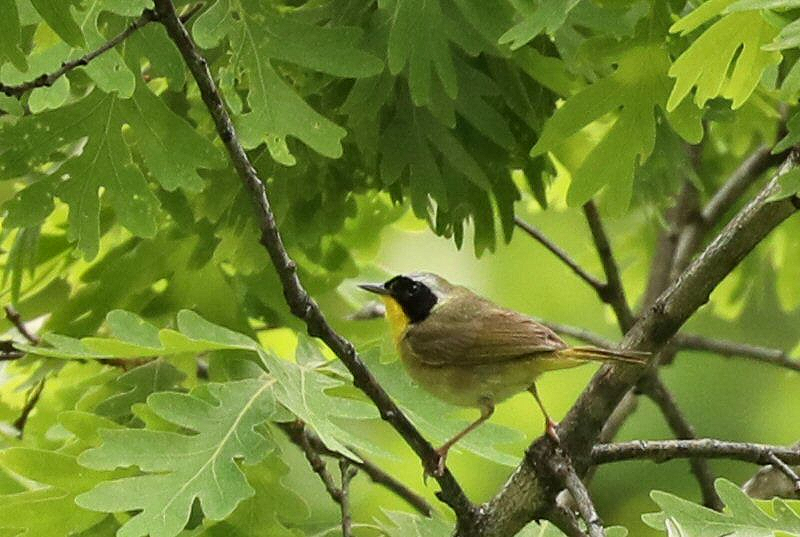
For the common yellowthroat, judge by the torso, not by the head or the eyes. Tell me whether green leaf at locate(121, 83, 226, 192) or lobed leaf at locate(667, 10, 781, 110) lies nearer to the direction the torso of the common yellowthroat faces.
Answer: the green leaf

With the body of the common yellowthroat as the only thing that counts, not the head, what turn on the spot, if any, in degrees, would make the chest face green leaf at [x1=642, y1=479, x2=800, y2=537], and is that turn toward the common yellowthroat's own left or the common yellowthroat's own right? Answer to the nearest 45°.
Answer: approximately 135° to the common yellowthroat's own left

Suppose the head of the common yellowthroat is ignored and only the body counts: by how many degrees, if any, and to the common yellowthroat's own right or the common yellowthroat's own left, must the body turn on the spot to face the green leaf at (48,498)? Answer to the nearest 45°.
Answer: approximately 45° to the common yellowthroat's own left

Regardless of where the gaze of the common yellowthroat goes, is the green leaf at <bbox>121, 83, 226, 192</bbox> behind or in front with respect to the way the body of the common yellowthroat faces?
in front

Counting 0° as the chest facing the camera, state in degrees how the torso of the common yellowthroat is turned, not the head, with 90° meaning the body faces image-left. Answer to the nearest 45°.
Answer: approximately 90°

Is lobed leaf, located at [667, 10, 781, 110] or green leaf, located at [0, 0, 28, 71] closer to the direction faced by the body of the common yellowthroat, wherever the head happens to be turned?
the green leaf

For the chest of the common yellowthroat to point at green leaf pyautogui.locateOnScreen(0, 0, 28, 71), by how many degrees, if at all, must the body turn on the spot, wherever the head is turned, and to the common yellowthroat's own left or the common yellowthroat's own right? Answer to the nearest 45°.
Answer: approximately 45° to the common yellowthroat's own left
